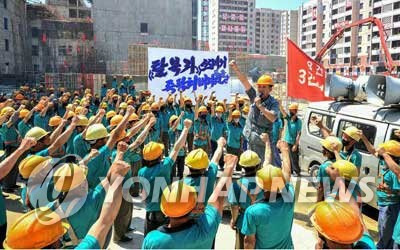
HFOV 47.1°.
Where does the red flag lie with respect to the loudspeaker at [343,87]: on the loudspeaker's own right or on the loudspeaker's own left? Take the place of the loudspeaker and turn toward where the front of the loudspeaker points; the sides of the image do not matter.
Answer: on the loudspeaker's own right

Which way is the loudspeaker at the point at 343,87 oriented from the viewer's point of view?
to the viewer's left

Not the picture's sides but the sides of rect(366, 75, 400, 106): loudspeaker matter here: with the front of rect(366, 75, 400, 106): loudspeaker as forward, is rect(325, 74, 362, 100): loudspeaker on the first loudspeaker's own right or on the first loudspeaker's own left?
on the first loudspeaker's own right

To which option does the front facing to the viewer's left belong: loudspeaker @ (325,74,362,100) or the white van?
the loudspeaker

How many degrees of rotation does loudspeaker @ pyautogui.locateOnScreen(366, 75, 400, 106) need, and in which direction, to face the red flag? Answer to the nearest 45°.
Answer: approximately 90° to its right

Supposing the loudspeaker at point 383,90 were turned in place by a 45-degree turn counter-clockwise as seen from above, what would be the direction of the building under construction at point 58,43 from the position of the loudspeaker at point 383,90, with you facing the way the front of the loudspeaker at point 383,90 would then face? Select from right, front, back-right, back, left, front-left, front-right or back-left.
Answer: back-right

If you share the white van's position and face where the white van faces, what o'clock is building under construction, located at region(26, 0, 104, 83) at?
The building under construction is roughly at 6 o'clock from the white van.

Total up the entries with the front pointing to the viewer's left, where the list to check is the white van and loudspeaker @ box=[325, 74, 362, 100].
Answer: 1
